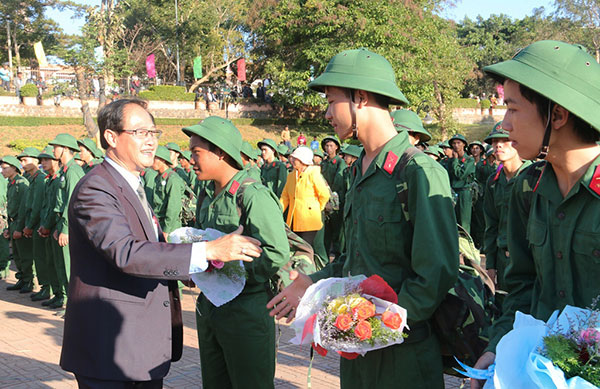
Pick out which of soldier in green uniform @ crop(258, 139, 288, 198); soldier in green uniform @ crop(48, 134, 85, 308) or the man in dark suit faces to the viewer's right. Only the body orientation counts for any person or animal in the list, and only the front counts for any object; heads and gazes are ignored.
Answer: the man in dark suit

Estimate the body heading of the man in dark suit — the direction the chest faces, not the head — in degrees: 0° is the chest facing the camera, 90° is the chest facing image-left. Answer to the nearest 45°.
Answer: approximately 270°

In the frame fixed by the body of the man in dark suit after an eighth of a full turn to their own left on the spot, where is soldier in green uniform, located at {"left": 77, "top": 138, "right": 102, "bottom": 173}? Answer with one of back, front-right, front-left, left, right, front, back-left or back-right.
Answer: front-left

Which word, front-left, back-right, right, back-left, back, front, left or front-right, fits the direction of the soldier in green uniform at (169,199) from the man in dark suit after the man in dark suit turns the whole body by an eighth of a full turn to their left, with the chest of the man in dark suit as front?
front-left

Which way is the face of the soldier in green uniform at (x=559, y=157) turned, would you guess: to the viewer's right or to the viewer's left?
to the viewer's left

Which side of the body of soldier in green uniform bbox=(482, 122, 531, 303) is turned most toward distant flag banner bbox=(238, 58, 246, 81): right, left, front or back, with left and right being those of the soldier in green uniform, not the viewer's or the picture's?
right

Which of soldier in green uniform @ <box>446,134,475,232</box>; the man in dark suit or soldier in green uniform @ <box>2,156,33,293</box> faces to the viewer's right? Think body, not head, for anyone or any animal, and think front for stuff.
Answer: the man in dark suit

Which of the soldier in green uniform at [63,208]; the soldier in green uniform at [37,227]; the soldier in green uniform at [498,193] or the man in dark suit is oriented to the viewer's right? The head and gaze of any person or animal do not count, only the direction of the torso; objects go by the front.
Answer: the man in dark suit

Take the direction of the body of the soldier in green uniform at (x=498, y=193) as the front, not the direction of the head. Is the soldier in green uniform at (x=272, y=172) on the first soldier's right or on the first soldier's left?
on the first soldier's right

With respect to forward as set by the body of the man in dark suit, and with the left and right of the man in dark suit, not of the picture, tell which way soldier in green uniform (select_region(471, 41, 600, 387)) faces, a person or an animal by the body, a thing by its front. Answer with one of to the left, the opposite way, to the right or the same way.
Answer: the opposite way

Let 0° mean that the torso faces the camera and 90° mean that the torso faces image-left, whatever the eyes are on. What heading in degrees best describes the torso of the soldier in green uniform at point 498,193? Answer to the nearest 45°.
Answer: approximately 45°

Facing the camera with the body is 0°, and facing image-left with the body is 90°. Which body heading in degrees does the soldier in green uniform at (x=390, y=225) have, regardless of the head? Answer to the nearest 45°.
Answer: approximately 45°
